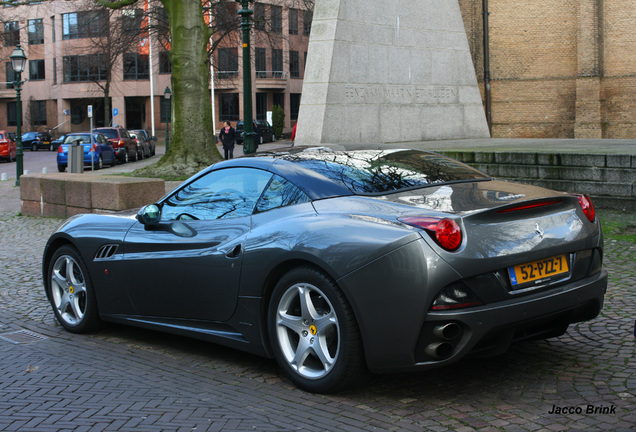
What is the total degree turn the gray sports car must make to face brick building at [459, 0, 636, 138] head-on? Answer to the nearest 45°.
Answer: approximately 45° to its right

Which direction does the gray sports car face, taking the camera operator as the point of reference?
facing away from the viewer and to the left of the viewer

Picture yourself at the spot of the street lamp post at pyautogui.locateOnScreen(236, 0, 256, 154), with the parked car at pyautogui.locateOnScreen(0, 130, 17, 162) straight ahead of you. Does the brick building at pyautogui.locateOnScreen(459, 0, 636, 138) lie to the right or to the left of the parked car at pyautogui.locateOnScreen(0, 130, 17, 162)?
right

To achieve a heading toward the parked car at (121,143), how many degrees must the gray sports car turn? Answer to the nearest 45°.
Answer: approximately 45° to its right
